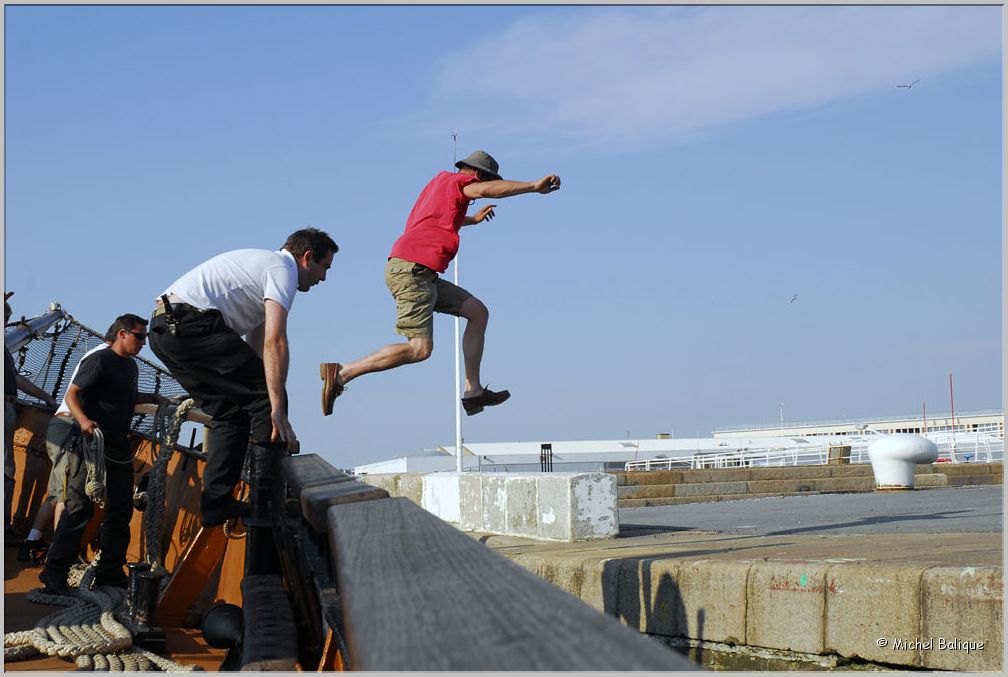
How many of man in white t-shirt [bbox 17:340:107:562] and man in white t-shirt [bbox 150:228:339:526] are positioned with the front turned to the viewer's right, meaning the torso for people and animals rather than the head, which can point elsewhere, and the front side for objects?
2

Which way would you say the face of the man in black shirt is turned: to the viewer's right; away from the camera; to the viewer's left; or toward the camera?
to the viewer's right

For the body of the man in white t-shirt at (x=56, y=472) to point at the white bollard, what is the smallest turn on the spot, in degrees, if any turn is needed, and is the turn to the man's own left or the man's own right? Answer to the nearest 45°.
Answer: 0° — they already face it

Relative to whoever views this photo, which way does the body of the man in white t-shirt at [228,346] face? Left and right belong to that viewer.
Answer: facing to the right of the viewer

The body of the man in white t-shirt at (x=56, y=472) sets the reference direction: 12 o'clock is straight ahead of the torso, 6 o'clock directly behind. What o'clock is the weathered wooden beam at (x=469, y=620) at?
The weathered wooden beam is roughly at 3 o'clock from the man in white t-shirt.

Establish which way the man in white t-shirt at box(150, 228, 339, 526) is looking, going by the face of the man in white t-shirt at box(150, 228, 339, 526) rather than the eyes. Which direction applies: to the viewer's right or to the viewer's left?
to the viewer's right

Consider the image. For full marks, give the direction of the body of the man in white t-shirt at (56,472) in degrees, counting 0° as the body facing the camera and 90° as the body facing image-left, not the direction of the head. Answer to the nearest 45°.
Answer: approximately 270°
